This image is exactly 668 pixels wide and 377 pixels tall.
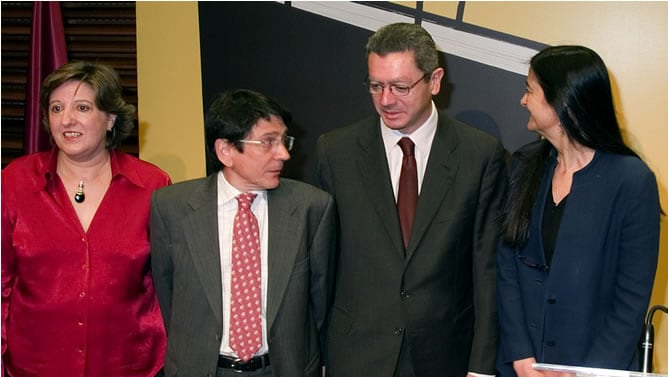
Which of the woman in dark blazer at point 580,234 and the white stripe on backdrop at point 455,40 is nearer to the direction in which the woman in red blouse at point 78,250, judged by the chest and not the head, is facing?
the woman in dark blazer

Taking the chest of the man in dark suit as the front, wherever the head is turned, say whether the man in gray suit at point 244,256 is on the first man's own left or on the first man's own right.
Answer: on the first man's own right

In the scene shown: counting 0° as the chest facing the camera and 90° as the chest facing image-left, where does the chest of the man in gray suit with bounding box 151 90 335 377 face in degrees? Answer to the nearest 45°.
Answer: approximately 0°

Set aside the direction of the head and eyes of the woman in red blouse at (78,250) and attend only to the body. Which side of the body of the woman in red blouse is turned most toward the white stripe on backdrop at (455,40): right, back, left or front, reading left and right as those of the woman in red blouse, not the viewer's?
left

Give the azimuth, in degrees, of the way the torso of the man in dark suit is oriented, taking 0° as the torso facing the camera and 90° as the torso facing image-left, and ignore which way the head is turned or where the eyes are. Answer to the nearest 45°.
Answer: approximately 0°

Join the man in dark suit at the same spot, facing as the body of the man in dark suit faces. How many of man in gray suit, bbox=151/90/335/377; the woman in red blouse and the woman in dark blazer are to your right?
2

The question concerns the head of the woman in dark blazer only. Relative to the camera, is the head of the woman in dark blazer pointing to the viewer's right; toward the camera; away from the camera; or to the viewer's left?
to the viewer's left

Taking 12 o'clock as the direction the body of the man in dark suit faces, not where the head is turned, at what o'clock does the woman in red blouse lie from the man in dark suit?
The woman in red blouse is roughly at 3 o'clock from the man in dark suit.

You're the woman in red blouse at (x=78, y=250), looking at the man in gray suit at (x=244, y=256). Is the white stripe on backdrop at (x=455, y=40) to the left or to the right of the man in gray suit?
left

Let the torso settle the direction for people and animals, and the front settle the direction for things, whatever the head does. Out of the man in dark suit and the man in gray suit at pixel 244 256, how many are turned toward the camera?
2

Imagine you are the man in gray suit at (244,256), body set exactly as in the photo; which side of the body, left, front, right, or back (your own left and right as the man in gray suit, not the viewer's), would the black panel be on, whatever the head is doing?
back

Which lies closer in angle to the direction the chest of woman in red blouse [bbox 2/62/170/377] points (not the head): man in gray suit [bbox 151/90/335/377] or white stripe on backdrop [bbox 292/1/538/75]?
the man in gray suit

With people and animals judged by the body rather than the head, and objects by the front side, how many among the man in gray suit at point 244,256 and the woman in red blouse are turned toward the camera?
2
